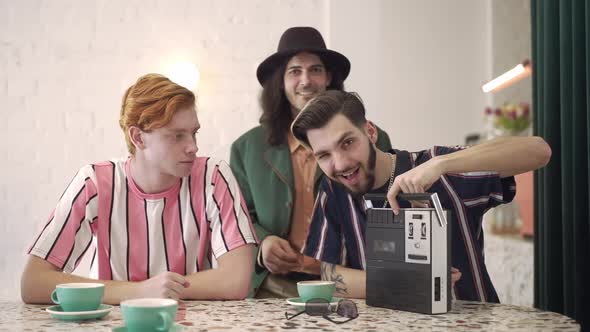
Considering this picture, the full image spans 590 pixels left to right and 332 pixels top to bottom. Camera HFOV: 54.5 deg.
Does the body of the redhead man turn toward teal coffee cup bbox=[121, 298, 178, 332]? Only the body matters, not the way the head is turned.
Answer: yes

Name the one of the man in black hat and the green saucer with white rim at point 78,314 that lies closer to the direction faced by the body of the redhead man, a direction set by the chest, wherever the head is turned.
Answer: the green saucer with white rim

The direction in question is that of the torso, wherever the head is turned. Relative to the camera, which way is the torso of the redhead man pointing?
toward the camera

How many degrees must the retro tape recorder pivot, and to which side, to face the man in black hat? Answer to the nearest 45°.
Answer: approximately 90° to its right

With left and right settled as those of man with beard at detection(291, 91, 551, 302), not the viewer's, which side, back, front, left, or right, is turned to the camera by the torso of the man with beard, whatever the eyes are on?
front

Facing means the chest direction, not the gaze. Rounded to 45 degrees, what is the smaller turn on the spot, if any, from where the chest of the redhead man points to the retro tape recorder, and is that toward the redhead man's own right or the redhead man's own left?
approximately 45° to the redhead man's own left

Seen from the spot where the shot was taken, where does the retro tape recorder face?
facing the viewer and to the left of the viewer

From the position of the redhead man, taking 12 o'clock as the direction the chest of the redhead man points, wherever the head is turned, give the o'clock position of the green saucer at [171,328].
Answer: The green saucer is roughly at 12 o'clock from the redhead man.
